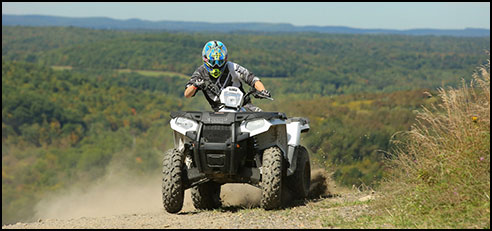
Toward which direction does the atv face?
toward the camera

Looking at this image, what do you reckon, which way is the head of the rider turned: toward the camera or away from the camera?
toward the camera

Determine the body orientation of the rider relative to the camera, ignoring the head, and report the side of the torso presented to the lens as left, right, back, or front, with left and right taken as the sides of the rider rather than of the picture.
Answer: front
